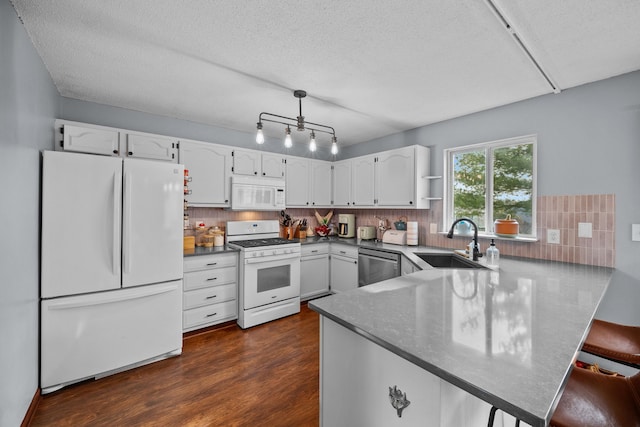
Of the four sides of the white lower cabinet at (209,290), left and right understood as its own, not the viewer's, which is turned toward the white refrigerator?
right

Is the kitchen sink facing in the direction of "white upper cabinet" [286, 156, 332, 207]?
no

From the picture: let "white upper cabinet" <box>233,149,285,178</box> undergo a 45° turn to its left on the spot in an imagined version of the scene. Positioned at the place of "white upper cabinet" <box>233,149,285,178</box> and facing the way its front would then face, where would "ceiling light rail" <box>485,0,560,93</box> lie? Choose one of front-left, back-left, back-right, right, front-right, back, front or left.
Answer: front-right

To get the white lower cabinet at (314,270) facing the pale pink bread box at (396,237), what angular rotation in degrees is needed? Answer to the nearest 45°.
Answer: approximately 45° to its left

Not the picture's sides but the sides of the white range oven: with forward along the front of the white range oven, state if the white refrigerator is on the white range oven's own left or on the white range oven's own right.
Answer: on the white range oven's own right

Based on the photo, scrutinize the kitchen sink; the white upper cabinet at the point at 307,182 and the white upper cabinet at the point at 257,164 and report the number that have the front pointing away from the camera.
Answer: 0

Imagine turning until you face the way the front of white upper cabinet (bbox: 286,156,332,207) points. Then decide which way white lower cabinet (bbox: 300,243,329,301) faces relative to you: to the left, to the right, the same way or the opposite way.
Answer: the same way

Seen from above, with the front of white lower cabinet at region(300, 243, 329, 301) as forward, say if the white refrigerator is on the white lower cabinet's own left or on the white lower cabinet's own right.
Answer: on the white lower cabinet's own right

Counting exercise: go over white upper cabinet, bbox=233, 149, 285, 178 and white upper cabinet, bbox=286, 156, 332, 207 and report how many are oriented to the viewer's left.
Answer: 0

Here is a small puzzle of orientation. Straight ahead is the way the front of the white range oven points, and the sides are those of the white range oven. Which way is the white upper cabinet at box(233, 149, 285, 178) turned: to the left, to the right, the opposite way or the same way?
the same way

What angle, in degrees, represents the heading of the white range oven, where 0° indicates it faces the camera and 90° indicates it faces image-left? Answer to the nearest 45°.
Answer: approximately 315°

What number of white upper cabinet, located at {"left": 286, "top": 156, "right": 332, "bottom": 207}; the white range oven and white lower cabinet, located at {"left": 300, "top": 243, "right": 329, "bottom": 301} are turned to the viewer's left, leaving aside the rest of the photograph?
0

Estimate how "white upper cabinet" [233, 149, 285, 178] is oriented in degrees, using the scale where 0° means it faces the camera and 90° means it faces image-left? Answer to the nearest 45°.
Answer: approximately 315°
